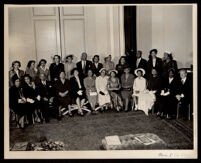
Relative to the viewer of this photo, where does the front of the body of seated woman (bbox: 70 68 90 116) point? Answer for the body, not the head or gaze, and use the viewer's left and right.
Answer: facing the viewer and to the right of the viewer

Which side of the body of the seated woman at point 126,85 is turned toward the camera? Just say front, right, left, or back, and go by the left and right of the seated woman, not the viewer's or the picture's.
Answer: front

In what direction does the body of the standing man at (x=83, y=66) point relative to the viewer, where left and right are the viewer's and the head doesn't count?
facing the viewer

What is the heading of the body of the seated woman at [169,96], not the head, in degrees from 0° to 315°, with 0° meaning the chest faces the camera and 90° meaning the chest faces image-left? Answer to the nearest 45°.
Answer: approximately 45°
